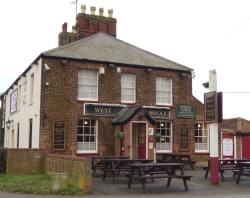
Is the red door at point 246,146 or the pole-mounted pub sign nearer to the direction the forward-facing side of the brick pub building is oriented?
the pole-mounted pub sign

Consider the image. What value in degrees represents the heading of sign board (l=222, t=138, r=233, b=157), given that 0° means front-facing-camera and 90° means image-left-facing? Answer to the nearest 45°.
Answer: approximately 0°

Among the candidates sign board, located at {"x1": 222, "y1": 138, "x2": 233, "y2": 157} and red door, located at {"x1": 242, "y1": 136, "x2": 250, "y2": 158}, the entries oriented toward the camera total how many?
2

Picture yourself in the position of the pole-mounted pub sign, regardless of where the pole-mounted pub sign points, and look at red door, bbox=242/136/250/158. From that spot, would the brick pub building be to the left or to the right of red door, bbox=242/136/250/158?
left

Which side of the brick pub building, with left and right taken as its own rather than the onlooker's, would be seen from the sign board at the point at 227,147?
left

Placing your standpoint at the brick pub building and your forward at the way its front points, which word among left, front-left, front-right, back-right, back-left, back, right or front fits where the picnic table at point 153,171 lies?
front-right

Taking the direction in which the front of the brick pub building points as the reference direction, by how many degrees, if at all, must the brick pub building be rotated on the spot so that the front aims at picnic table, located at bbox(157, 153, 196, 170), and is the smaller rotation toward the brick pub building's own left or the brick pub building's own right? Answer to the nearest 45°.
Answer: approximately 45° to the brick pub building's own left

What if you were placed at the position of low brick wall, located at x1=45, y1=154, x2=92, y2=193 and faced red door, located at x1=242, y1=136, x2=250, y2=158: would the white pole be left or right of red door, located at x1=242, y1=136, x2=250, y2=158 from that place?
right
